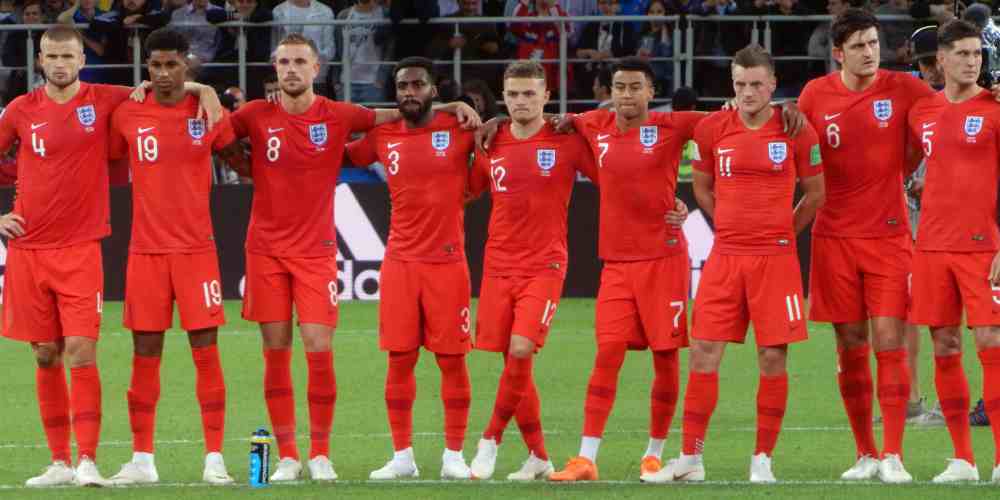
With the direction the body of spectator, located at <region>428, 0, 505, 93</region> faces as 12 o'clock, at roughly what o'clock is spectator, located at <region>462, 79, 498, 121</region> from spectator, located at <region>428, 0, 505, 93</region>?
spectator, located at <region>462, 79, 498, 121</region> is roughly at 12 o'clock from spectator, located at <region>428, 0, 505, 93</region>.

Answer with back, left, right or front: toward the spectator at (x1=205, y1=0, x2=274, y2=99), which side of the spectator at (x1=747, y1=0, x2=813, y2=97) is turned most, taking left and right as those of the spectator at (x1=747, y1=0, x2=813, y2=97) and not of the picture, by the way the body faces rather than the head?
right

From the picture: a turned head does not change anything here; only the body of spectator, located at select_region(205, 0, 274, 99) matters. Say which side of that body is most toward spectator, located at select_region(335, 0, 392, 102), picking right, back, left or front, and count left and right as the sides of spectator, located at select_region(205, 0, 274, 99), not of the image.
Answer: left

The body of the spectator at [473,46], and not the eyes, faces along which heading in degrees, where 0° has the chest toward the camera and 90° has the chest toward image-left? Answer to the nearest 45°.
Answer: approximately 0°

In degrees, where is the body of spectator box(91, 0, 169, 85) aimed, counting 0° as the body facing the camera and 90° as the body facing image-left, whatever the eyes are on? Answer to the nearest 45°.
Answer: approximately 0°

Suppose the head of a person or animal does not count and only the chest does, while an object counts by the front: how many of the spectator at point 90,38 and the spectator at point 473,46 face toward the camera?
2

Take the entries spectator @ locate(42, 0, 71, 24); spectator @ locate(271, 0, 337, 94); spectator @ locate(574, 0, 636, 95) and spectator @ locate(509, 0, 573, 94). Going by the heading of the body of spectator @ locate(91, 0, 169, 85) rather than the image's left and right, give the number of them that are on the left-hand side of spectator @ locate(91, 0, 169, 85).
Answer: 3

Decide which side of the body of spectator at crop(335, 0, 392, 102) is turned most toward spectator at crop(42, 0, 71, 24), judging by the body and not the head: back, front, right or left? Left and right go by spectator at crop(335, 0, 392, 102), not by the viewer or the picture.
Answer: right

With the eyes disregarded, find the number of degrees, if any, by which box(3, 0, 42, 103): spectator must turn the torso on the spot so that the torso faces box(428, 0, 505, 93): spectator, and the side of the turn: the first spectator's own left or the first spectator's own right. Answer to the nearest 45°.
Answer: approximately 90° to the first spectator's own left

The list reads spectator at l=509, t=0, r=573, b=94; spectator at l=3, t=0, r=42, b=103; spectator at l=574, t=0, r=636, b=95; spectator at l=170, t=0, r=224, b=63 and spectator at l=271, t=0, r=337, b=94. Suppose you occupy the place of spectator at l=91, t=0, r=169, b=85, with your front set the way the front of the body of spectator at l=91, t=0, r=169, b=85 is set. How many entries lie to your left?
4

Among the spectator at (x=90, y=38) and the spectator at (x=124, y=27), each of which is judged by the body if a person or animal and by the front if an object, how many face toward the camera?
2

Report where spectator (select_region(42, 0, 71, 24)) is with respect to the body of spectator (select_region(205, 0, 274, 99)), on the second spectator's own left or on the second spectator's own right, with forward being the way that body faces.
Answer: on the second spectator's own right

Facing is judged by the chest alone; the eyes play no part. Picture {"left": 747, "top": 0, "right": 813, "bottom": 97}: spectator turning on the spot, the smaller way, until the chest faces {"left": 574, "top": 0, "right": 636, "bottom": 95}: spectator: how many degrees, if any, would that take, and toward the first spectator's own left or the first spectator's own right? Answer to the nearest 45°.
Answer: approximately 90° to the first spectator's own right
